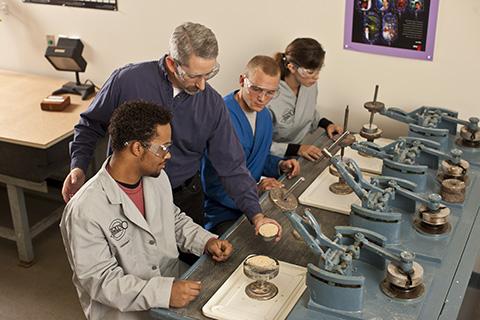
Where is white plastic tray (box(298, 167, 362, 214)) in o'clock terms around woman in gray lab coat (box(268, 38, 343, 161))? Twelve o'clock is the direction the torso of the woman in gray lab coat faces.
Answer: The white plastic tray is roughly at 1 o'clock from the woman in gray lab coat.

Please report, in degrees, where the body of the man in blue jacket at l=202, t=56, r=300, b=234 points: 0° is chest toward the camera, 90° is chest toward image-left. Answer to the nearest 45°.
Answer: approximately 315°

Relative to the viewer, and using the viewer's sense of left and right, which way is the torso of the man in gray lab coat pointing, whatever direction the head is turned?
facing the viewer and to the right of the viewer

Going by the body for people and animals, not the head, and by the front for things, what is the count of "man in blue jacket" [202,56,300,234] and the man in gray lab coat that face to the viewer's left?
0

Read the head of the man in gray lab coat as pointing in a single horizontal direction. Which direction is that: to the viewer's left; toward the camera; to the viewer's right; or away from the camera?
to the viewer's right

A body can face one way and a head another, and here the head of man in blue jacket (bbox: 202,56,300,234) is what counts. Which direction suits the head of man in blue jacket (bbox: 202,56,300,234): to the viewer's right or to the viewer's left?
to the viewer's right

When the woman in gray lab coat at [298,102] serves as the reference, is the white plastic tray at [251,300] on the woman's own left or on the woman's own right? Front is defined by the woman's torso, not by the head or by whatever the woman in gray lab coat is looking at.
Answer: on the woman's own right

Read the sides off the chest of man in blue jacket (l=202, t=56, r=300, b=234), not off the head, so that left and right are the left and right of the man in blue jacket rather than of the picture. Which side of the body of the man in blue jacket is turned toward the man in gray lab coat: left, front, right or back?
right

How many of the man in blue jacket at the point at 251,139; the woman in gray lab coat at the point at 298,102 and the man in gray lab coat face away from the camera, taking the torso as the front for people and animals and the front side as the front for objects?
0

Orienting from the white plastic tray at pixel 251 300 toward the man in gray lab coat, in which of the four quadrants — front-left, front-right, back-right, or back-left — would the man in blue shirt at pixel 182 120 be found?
front-right

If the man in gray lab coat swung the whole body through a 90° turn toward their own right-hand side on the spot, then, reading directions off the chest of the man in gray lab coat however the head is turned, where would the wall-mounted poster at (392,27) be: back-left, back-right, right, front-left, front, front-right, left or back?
back

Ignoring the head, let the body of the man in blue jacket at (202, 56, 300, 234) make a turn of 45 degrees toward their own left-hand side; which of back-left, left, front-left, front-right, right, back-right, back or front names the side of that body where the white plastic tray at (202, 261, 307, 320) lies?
right
